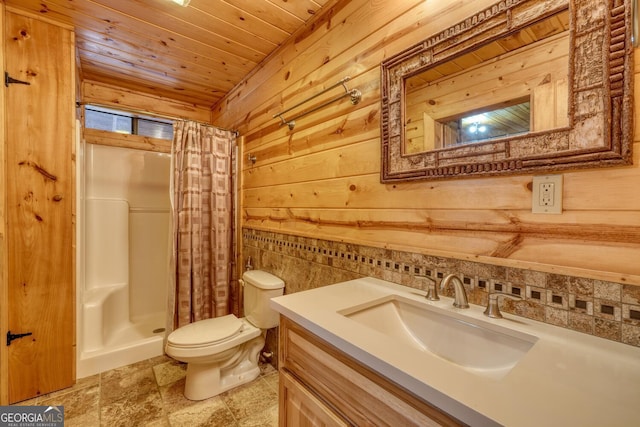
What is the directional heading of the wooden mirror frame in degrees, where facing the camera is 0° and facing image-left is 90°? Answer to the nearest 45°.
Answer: approximately 45°

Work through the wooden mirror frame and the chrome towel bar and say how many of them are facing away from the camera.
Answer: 0

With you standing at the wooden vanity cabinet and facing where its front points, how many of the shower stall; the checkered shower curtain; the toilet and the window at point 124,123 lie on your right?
4

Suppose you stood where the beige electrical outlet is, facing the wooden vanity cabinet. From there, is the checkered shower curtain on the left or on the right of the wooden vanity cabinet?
right

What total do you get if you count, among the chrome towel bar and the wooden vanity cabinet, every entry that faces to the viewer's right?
0

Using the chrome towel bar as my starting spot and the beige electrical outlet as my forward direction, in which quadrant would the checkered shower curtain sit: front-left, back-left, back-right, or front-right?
back-right

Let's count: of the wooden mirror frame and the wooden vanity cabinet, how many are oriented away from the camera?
0

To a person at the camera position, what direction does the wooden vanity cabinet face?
facing the viewer and to the left of the viewer
